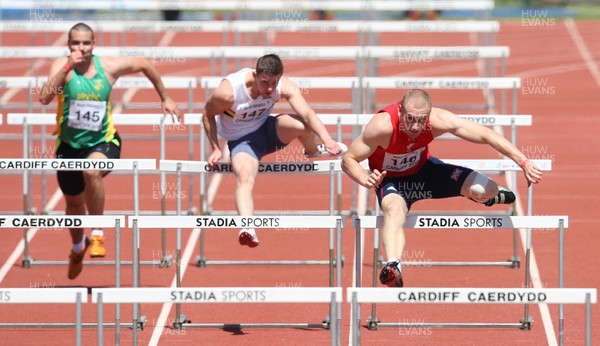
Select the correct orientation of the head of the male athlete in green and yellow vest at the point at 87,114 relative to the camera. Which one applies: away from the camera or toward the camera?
toward the camera

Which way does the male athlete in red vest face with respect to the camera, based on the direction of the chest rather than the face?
toward the camera

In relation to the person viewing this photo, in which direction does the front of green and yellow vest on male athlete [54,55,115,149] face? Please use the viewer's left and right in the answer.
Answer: facing the viewer

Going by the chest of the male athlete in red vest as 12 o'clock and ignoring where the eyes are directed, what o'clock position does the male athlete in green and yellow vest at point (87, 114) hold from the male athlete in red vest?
The male athlete in green and yellow vest is roughly at 4 o'clock from the male athlete in red vest.

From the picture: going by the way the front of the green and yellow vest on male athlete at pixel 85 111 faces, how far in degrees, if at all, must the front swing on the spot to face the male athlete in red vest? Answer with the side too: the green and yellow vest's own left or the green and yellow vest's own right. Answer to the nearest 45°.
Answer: approximately 45° to the green and yellow vest's own left

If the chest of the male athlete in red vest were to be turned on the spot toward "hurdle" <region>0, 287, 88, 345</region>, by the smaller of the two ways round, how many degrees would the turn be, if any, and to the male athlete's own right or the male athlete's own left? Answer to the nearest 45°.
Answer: approximately 45° to the male athlete's own right

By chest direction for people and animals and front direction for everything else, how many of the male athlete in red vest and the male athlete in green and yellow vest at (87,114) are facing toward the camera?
2

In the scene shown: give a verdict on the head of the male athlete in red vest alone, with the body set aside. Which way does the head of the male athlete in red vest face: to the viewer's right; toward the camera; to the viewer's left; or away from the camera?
toward the camera

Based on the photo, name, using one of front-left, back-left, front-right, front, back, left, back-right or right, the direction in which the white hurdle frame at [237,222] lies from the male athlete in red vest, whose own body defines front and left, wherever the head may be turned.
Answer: front-right

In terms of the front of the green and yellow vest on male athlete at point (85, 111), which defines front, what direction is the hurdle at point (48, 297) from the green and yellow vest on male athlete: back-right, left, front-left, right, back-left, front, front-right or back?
front

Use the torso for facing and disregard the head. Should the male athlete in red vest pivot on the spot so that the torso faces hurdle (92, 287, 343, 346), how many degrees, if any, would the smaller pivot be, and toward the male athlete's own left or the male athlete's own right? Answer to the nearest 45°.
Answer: approximately 45° to the male athlete's own right

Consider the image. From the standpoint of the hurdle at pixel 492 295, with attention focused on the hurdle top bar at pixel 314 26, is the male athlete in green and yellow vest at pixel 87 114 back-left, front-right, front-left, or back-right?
front-left

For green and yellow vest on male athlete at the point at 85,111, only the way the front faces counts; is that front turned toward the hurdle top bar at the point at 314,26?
no

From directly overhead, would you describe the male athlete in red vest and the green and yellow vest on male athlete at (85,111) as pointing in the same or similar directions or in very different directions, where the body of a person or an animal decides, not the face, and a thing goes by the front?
same or similar directions

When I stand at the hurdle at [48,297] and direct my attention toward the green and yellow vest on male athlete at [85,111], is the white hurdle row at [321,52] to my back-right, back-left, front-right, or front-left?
front-right

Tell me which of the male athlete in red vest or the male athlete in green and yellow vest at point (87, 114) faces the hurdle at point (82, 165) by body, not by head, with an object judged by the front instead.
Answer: the male athlete in green and yellow vest

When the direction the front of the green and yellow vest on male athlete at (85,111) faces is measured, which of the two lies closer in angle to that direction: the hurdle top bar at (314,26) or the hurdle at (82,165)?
the hurdle

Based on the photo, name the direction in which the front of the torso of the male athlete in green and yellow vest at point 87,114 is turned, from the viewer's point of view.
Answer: toward the camera

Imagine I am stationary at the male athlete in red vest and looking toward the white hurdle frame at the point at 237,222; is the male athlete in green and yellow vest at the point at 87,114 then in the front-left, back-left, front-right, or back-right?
front-right

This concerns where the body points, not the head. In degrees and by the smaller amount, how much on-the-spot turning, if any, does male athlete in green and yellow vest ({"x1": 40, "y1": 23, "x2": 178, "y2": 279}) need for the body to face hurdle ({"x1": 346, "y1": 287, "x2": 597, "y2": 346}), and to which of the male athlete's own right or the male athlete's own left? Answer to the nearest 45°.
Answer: approximately 45° to the male athlete's own left
